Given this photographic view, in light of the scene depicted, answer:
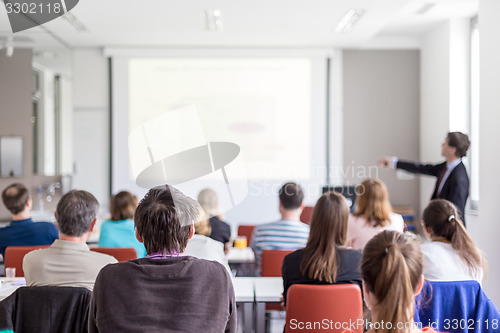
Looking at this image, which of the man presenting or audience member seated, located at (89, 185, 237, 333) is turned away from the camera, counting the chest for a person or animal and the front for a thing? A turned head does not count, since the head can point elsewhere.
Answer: the audience member seated

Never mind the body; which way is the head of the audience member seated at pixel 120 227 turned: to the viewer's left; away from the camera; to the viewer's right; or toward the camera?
away from the camera

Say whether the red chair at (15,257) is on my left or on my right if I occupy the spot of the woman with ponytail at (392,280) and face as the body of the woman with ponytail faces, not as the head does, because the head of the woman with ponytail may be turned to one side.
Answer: on my left

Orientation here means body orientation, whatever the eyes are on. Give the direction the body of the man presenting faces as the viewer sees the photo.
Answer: to the viewer's left

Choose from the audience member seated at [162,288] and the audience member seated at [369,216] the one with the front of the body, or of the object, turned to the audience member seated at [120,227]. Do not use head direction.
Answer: the audience member seated at [162,288]

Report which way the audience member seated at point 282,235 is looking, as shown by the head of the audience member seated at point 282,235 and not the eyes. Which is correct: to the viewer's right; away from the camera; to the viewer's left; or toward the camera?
away from the camera

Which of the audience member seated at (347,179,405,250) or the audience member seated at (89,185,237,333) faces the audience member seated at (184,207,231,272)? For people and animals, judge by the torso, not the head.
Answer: the audience member seated at (89,185,237,333)

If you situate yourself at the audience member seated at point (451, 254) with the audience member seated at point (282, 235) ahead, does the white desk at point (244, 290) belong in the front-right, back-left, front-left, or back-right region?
front-left

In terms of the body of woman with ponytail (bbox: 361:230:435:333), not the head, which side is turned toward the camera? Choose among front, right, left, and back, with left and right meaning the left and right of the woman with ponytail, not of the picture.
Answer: back

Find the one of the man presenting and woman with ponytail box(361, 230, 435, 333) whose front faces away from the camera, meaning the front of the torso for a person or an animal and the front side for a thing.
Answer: the woman with ponytail

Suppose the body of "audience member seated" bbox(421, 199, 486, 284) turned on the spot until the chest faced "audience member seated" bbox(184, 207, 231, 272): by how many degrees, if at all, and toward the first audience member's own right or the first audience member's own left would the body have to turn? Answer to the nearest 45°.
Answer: approximately 45° to the first audience member's own left

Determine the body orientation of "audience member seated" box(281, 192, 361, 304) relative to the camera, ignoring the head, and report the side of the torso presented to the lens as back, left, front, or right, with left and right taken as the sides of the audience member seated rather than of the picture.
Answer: back

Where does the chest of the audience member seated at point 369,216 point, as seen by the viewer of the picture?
away from the camera

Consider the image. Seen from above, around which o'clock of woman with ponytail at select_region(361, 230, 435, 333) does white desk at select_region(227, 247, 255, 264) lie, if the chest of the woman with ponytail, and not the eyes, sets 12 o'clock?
The white desk is roughly at 11 o'clock from the woman with ponytail.
